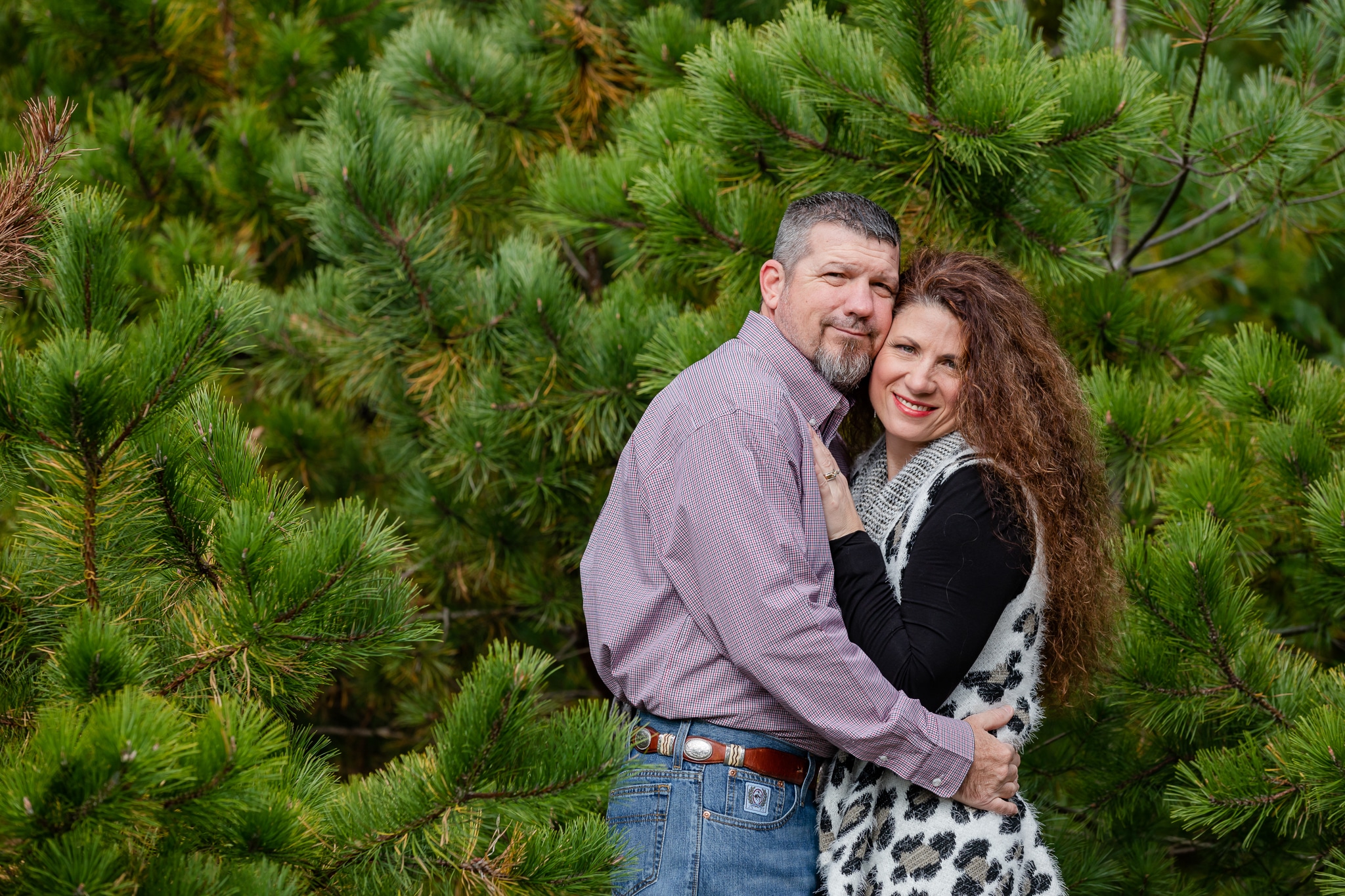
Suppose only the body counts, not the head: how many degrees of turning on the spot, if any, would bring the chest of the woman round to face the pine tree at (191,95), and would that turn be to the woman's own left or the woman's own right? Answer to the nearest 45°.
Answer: approximately 45° to the woman's own right

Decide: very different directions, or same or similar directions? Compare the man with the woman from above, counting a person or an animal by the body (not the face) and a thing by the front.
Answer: very different directions

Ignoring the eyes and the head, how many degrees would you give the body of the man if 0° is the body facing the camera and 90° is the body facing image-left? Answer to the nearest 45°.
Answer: approximately 270°

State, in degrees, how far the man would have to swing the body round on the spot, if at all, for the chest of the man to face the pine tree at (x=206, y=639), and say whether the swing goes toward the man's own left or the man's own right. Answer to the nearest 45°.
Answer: approximately 135° to the man's own right
